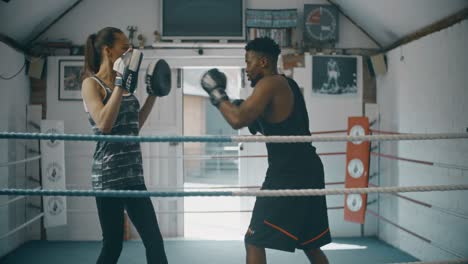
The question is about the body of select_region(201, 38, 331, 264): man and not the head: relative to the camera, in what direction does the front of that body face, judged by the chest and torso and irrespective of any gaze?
to the viewer's left

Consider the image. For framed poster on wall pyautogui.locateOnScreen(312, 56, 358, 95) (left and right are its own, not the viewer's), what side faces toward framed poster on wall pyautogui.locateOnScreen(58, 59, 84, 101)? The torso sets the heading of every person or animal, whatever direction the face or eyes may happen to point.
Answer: right

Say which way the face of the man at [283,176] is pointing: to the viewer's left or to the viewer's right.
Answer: to the viewer's left

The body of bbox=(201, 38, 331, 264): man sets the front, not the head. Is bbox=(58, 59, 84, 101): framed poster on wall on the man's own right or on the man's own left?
on the man's own right

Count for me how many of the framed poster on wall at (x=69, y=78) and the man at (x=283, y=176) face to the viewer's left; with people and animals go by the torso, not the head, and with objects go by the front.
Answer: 1

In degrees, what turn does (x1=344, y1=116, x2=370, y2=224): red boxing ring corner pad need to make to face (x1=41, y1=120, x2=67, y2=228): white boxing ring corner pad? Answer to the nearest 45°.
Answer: approximately 45° to its right

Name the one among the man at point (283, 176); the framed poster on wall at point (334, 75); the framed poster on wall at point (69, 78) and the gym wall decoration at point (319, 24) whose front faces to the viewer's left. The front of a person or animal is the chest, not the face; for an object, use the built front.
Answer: the man

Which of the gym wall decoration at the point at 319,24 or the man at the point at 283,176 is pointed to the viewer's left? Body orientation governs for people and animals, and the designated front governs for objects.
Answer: the man

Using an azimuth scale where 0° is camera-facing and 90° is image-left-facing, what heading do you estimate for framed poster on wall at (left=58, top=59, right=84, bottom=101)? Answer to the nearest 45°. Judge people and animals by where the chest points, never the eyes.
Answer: approximately 0°

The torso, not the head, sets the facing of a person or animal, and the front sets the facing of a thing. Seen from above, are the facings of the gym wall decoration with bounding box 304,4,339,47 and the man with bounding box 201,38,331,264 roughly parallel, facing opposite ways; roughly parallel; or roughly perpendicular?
roughly perpendicular

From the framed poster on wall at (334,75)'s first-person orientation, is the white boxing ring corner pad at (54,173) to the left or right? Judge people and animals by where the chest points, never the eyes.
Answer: on its right
